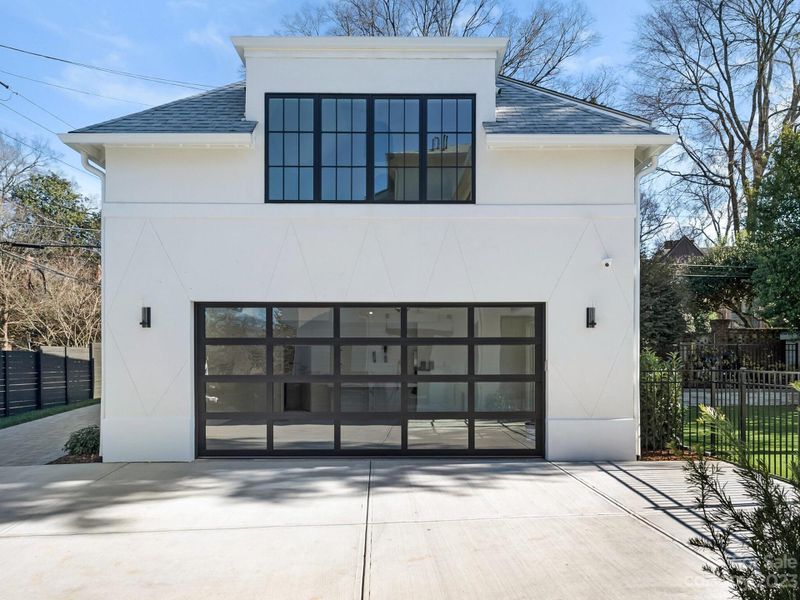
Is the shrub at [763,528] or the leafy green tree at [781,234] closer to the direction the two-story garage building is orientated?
the shrub

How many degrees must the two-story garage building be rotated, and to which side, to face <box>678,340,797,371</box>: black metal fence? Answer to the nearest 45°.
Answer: approximately 135° to its left

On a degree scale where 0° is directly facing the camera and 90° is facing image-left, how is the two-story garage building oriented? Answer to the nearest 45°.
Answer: approximately 0°

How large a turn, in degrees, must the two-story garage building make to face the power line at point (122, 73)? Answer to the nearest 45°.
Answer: approximately 135° to its right

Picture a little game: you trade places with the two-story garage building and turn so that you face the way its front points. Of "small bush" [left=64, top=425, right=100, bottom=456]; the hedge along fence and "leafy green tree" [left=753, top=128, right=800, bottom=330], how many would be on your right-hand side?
1

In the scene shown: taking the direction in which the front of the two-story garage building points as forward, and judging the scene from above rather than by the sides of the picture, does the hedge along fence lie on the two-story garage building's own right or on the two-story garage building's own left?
on the two-story garage building's own left

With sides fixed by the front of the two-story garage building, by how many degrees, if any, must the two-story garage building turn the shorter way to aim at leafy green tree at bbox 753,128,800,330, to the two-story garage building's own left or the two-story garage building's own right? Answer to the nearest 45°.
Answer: approximately 135° to the two-story garage building's own left

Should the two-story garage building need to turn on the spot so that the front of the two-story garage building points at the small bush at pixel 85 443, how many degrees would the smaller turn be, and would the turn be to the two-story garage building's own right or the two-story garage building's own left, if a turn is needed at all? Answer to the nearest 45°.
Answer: approximately 90° to the two-story garage building's own right
